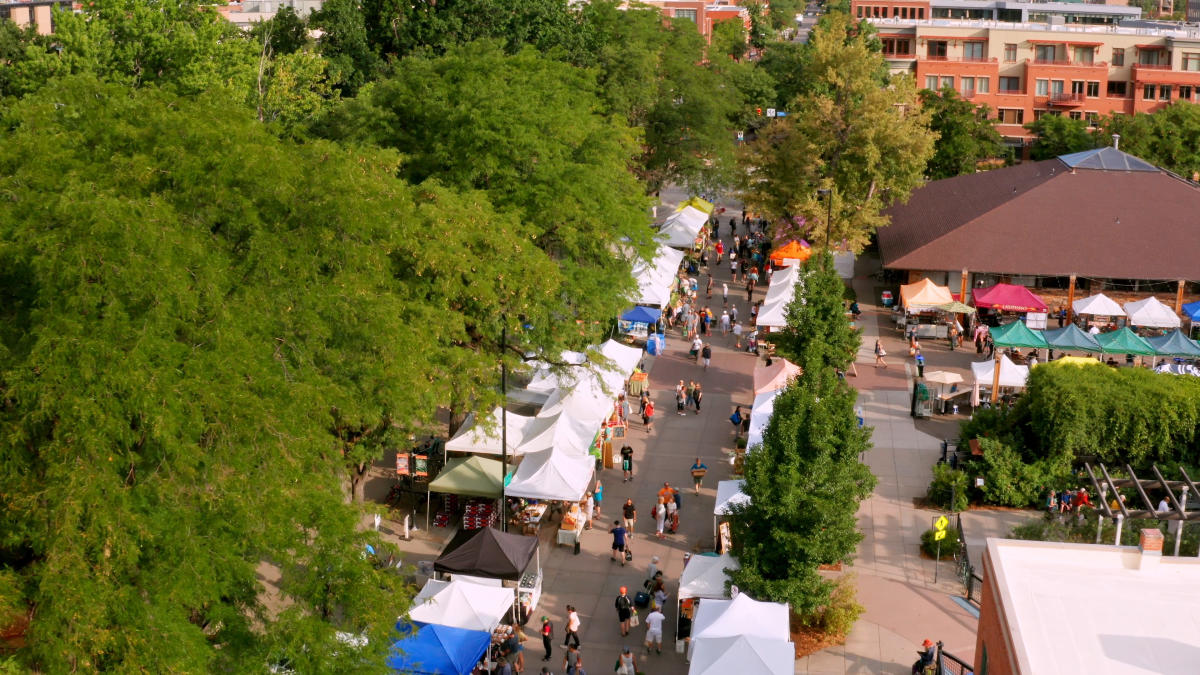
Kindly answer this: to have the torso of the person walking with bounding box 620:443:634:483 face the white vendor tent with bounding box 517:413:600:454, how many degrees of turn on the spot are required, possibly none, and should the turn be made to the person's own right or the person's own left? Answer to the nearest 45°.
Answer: approximately 45° to the person's own right

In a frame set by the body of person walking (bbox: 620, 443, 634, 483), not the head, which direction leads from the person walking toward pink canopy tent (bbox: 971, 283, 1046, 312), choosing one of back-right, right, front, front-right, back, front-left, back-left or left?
back-left

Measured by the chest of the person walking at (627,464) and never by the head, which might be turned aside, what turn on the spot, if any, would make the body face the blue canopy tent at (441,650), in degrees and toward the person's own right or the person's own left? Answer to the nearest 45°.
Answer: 0° — they already face it

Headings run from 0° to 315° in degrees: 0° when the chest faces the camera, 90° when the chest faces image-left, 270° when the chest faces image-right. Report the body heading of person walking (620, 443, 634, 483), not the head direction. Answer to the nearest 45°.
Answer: approximately 0°

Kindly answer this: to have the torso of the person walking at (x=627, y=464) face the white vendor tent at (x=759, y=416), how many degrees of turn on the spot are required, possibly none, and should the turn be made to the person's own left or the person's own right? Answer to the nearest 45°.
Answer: approximately 90° to the person's own left

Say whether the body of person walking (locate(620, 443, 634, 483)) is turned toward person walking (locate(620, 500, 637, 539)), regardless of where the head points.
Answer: yes

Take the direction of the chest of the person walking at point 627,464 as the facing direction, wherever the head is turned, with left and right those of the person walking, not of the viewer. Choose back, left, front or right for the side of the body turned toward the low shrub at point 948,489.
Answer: left

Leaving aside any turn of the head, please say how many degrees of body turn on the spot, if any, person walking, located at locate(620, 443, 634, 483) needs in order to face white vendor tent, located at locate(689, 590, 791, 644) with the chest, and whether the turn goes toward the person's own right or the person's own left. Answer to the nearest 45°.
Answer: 0° — they already face it

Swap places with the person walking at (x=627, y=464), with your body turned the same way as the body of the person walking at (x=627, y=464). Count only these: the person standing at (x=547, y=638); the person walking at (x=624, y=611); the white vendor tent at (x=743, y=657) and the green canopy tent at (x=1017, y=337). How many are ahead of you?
3

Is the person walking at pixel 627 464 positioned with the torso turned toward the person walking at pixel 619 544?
yes
